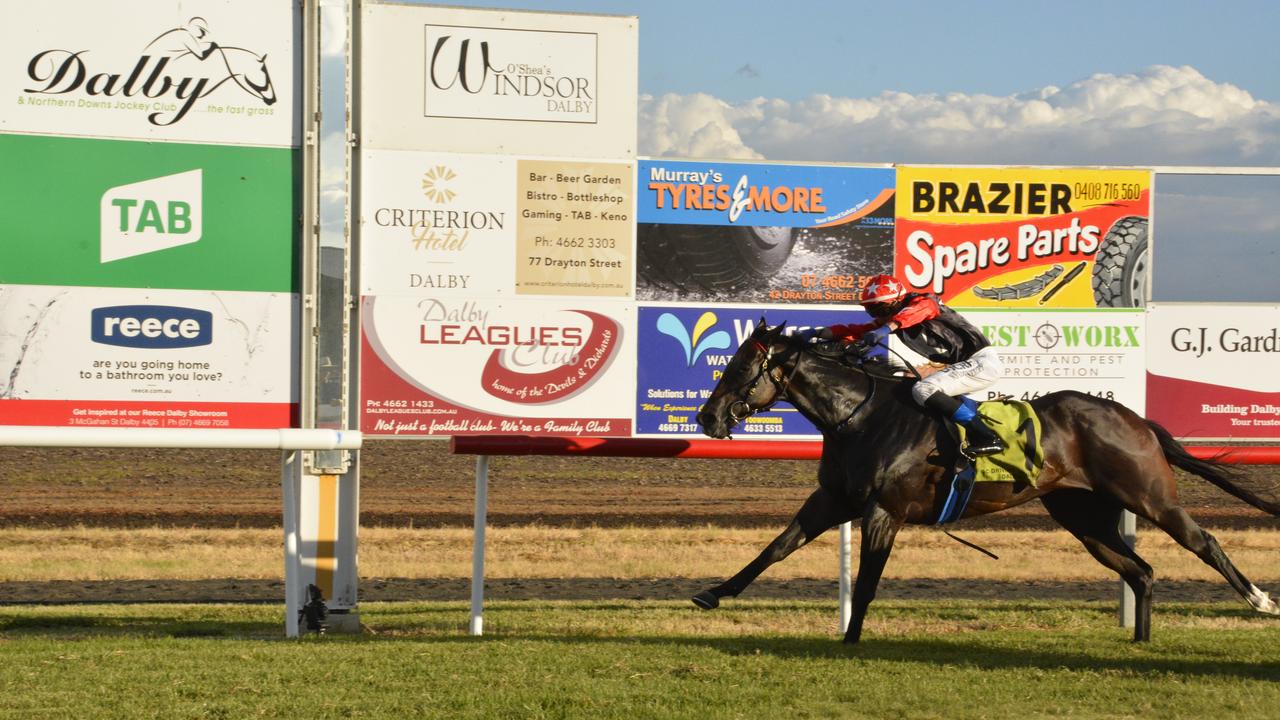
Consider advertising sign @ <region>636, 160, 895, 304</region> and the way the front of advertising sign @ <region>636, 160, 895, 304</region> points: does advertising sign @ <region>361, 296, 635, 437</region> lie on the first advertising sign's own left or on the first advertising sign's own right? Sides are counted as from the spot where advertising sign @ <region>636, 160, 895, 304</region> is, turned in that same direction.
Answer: on the first advertising sign's own right

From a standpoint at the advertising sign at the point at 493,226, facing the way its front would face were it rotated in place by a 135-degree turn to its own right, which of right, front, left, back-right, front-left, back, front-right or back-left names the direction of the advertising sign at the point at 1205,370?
back-right

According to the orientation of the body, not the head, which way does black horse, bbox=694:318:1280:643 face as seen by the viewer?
to the viewer's left

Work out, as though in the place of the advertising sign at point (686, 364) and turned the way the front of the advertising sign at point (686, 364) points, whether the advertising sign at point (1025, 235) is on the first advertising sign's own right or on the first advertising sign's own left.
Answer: on the first advertising sign's own left

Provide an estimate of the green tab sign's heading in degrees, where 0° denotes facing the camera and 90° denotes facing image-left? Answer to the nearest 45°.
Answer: approximately 0°

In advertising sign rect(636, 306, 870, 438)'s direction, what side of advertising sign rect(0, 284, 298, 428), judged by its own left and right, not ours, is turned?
left

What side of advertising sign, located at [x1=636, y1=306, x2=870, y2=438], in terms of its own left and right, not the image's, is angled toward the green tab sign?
right

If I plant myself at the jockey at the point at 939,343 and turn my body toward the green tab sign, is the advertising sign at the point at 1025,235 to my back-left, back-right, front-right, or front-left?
back-right

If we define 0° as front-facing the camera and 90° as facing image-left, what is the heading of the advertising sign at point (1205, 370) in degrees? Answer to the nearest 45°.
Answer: approximately 0°

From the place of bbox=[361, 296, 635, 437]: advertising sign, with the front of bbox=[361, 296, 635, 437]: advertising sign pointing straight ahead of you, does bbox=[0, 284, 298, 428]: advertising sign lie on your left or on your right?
on your right
